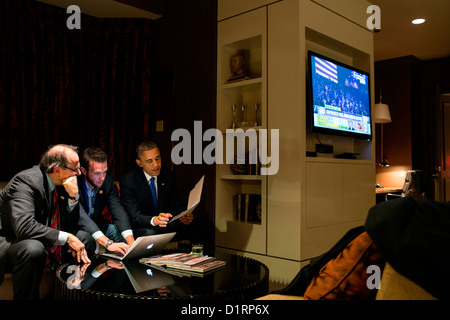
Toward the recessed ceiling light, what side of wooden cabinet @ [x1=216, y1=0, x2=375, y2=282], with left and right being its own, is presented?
left

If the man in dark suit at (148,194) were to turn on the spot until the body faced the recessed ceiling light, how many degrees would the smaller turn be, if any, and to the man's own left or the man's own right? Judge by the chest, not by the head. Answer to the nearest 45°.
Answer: approximately 45° to the man's own left

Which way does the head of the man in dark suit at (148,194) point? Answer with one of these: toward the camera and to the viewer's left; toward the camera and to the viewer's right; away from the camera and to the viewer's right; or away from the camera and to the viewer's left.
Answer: toward the camera and to the viewer's right

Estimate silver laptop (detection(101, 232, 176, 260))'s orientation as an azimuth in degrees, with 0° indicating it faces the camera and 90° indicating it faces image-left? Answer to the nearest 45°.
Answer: approximately 135°

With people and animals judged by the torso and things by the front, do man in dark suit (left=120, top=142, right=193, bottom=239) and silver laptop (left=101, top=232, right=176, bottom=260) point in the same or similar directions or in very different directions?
very different directions

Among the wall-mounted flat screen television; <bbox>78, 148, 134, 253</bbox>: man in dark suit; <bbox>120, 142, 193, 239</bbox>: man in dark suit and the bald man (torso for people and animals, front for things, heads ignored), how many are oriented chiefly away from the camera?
0

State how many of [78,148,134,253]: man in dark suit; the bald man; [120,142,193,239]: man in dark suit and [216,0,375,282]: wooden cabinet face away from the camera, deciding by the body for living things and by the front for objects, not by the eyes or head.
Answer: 0

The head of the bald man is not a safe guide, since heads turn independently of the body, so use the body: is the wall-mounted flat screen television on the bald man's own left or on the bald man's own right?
on the bald man's own left

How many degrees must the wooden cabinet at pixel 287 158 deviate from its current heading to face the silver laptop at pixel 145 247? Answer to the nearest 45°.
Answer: approximately 90° to its right

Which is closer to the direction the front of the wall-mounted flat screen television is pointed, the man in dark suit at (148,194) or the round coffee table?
the round coffee table

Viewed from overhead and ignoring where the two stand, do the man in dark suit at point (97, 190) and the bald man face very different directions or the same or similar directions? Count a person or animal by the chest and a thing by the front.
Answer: same or similar directions

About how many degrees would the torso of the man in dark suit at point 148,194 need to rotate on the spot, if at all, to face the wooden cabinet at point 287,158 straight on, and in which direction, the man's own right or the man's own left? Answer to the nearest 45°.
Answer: approximately 45° to the man's own left

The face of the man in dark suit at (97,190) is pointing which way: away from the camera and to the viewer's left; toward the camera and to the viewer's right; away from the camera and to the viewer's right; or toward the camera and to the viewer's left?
toward the camera and to the viewer's right

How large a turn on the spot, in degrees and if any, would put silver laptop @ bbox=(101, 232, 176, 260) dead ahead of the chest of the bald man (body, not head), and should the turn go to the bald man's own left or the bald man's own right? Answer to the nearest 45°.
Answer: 0° — they already face it

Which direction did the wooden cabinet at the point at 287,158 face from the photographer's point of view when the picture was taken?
facing the viewer and to the right of the viewer
